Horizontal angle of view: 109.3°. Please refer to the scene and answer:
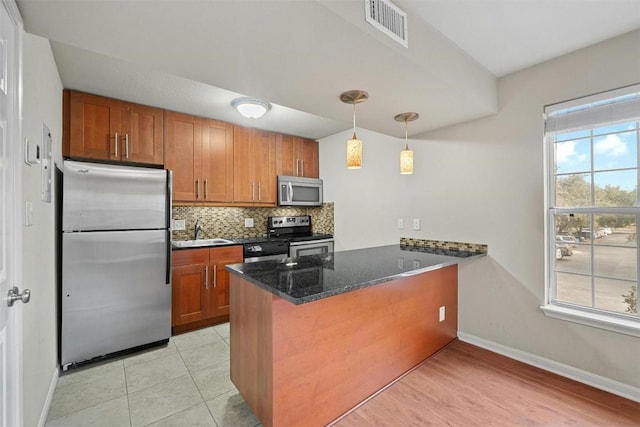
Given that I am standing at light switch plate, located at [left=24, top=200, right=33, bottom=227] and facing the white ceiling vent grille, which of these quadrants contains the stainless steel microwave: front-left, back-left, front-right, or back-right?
front-left

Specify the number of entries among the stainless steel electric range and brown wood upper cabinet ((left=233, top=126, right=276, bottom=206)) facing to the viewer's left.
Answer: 0

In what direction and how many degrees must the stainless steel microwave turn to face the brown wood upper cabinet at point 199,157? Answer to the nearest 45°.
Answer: approximately 90° to its right

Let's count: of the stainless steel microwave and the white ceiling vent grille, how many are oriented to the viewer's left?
0

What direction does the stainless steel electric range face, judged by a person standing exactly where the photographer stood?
facing the viewer and to the right of the viewer

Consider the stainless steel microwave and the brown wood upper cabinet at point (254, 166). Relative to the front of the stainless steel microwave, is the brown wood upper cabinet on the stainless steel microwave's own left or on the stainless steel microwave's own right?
on the stainless steel microwave's own right

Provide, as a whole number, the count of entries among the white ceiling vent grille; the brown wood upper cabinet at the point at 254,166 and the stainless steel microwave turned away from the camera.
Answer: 0

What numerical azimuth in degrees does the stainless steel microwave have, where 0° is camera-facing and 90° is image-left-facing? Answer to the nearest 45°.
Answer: approximately 315°
